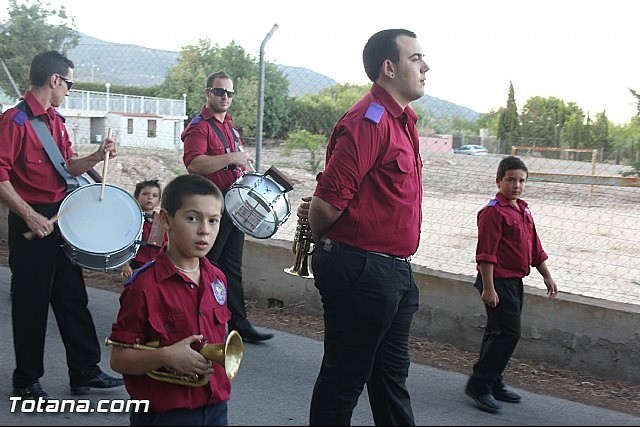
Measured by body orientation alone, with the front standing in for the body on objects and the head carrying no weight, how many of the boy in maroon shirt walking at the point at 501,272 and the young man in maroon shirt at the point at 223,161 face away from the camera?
0

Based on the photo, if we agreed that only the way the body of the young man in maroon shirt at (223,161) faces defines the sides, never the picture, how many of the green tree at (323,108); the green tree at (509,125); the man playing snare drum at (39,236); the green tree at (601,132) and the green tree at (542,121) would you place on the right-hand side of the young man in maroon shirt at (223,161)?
1

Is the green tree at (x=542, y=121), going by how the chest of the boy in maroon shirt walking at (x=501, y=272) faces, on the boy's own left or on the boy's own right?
on the boy's own left

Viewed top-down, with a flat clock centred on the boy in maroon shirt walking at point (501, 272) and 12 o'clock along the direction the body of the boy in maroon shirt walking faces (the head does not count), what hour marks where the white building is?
The white building is roughly at 6 o'clock from the boy in maroon shirt walking.

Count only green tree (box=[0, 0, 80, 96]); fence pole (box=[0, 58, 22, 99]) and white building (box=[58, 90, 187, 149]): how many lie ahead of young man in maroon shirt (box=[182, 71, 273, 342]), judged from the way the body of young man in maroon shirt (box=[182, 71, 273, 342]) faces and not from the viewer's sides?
0

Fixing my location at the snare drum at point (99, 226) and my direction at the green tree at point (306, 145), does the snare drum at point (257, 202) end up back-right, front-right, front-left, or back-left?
front-right

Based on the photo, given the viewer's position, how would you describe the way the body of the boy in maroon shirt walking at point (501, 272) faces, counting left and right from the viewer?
facing the viewer and to the right of the viewer

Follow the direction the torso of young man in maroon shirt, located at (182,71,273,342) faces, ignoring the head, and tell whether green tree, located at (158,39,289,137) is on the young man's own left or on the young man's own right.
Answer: on the young man's own left

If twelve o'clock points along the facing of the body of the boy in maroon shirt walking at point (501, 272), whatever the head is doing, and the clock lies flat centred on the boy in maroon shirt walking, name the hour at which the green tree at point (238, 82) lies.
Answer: The green tree is roughly at 6 o'clock from the boy in maroon shirt walking.

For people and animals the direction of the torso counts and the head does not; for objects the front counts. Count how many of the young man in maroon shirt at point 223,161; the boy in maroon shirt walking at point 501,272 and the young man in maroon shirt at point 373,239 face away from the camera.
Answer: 0

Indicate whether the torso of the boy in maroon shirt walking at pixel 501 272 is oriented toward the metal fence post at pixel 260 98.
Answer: no

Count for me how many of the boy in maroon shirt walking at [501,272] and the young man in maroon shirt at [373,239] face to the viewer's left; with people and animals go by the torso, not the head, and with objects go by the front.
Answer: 0

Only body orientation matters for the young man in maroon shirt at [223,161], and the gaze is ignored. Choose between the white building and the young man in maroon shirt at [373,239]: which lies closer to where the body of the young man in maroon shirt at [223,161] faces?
the young man in maroon shirt

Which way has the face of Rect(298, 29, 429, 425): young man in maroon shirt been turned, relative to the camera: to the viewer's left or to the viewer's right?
to the viewer's right

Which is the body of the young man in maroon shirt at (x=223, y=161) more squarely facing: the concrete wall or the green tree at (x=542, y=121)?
the concrete wall

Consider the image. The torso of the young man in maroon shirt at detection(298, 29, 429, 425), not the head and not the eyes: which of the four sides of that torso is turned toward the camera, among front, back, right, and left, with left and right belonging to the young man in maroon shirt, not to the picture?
right

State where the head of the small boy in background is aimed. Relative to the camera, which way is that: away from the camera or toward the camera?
toward the camera

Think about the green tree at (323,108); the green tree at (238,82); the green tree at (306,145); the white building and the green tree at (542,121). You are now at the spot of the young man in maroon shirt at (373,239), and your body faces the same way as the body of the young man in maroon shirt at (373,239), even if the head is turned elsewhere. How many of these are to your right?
0

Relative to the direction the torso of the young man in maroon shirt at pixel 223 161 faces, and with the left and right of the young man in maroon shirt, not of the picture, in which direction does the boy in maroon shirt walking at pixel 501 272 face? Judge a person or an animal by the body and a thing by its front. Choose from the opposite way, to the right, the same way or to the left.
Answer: the same way
